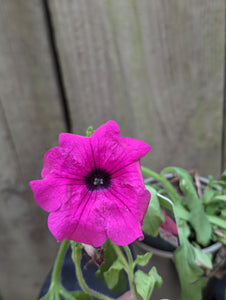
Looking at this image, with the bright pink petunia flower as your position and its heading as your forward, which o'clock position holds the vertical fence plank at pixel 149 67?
The vertical fence plank is roughly at 7 o'clock from the bright pink petunia flower.

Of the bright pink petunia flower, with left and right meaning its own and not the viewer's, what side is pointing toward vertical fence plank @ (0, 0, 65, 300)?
back

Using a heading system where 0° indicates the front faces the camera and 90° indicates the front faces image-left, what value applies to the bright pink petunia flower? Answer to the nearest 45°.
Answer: approximately 0°
